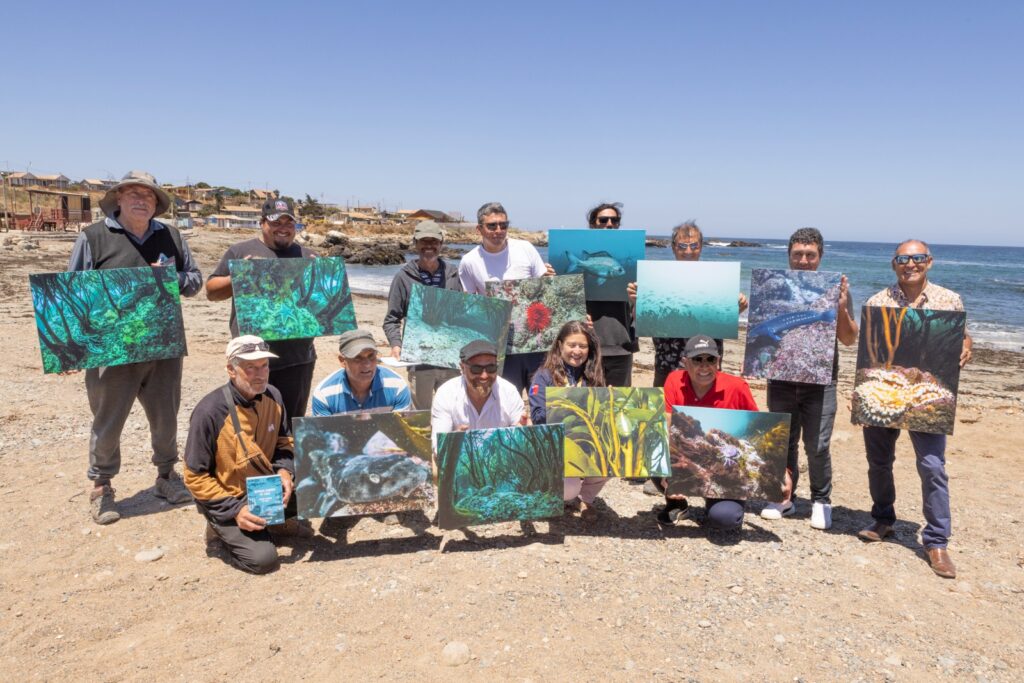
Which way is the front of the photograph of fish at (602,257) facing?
toward the camera

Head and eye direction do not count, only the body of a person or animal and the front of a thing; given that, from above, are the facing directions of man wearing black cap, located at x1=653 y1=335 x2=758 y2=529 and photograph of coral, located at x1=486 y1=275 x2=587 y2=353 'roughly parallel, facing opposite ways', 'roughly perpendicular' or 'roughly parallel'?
roughly parallel

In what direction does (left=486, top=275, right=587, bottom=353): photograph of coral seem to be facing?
toward the camera

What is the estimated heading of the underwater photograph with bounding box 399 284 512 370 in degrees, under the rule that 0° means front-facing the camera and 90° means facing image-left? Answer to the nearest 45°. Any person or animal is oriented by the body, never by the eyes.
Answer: approximately 0°

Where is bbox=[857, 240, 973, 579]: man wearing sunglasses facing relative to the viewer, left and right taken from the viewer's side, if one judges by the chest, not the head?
facing the viewer

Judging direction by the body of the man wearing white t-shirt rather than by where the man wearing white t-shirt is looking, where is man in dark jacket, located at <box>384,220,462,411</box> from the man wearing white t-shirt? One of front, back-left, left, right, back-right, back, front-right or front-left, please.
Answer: right

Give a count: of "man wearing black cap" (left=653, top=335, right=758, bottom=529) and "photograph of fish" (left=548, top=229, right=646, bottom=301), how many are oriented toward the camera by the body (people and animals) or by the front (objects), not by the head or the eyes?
2

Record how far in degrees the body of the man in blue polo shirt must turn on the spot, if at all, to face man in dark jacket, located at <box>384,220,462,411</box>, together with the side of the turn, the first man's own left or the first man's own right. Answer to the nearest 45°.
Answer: approximately 135° to the first man's own left

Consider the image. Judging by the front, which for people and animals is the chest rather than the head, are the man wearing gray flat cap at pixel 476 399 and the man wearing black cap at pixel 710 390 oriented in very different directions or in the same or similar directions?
same or similar directions

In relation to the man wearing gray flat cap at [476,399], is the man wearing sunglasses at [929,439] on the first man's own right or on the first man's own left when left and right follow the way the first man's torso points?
on the first man's own left

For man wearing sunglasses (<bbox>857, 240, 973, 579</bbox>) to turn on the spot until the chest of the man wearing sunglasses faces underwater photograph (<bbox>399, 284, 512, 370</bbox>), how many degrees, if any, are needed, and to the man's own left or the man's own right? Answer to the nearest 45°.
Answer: approximately 90° to the man's own right

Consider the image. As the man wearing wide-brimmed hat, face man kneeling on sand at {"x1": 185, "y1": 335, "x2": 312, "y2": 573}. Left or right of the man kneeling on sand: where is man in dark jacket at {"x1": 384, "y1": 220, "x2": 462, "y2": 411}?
left

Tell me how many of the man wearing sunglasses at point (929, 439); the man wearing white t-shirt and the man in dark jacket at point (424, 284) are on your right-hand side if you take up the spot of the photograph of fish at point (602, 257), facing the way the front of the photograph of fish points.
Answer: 2
